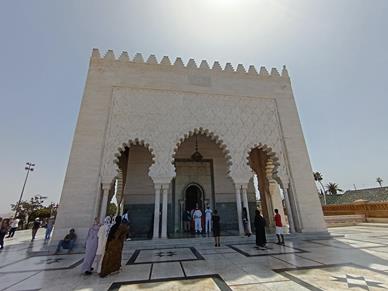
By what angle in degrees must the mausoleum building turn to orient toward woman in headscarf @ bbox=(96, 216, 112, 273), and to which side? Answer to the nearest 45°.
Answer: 0° — it already faces them

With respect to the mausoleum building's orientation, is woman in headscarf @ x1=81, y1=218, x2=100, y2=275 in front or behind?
in front

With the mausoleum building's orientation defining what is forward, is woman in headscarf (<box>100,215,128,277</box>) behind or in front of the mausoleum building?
in front

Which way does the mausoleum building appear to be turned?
toward the camera
